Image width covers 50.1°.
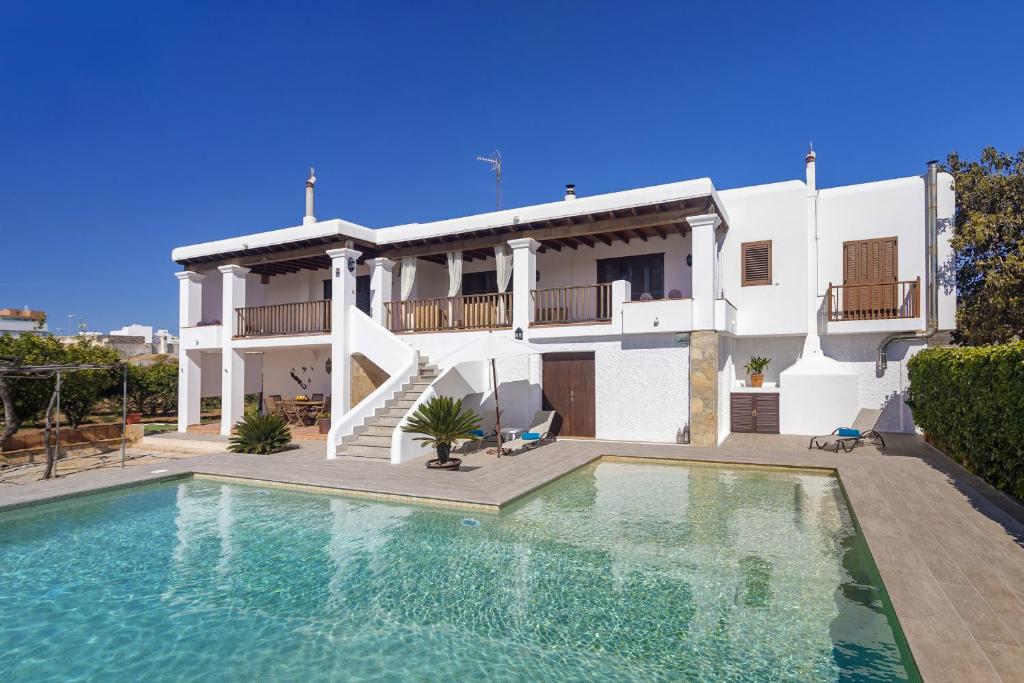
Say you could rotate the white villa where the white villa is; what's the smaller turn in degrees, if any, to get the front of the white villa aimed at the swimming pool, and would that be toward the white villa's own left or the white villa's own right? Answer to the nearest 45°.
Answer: approximately 45° to the white villa's own left

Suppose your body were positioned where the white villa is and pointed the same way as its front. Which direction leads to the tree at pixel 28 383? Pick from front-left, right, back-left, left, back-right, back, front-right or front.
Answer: front-right

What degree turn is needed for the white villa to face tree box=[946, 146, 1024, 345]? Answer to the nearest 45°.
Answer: approximately 135° to its left

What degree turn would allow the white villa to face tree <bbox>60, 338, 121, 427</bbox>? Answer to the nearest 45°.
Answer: approximately 45° to its right

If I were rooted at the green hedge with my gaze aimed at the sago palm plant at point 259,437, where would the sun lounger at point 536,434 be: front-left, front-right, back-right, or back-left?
front-right

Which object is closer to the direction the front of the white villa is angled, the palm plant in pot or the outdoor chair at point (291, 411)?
the palm plant in pot

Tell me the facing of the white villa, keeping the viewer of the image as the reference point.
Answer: facing the viewer and to the left of the viewer

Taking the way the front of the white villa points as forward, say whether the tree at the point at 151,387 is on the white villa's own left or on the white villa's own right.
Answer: on the white villa's own right
